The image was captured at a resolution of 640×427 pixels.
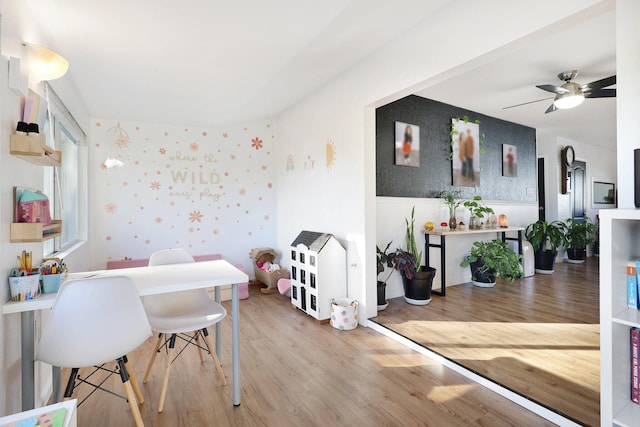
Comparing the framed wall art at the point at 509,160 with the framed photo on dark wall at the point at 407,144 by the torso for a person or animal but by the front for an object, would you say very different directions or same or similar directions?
same or similar directions

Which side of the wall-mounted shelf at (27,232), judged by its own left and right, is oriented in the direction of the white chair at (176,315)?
front

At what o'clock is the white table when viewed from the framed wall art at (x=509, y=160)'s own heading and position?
The white table is roughly at 2 o'clock from the framed wall art.

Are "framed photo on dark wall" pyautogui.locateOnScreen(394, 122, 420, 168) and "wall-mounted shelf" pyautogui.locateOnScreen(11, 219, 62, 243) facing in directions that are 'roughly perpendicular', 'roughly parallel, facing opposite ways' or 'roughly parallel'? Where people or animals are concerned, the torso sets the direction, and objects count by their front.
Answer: roughly perpendicular

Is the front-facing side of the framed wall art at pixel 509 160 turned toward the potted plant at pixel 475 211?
no

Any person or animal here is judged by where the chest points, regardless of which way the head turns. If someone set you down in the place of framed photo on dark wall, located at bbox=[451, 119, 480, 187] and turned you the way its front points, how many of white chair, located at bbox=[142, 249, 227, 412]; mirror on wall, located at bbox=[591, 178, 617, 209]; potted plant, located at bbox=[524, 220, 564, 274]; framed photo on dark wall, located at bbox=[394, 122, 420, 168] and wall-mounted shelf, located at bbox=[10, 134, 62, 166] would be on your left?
2

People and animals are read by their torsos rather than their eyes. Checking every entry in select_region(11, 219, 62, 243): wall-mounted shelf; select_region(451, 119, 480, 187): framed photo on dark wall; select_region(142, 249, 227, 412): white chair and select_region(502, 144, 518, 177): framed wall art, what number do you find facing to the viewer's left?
0

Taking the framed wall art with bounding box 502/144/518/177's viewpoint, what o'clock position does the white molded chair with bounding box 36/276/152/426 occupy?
The white molded chair is roughly at 2 o'clock from the framed wall art.

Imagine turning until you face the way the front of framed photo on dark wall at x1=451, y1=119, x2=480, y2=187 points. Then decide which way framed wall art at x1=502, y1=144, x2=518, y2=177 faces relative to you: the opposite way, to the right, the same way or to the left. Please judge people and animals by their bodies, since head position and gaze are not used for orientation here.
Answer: the same way

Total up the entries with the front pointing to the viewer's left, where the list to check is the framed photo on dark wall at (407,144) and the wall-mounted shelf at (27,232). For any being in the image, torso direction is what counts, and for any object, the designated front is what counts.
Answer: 0

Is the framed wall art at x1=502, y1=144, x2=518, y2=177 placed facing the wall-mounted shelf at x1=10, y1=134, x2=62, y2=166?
no

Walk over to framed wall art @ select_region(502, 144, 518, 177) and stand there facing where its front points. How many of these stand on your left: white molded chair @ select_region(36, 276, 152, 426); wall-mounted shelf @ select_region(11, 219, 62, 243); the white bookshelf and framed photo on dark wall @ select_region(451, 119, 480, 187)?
0

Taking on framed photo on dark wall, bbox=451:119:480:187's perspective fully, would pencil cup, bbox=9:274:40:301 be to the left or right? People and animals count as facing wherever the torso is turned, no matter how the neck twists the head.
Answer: on its right

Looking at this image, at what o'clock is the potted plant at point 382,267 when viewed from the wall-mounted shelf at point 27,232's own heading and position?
The potted plant is roughly at 12 o'clock from the wall-mounted shelf.

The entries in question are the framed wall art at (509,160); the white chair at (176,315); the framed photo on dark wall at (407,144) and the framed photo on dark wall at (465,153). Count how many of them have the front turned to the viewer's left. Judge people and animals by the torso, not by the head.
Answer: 0

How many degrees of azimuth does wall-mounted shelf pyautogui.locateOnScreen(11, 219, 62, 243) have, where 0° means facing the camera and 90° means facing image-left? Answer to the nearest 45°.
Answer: approximately 270°
